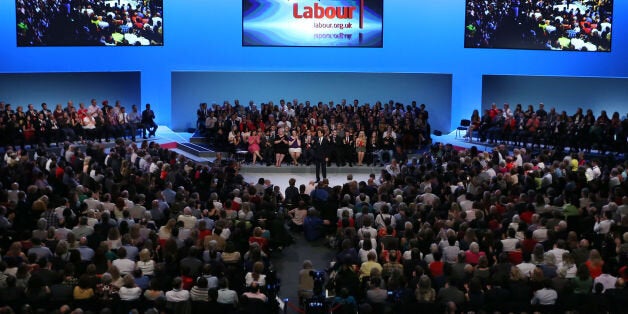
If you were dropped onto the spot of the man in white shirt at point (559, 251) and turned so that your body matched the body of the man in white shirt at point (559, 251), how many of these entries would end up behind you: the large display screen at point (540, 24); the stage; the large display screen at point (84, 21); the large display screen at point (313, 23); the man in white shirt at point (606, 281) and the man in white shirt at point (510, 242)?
1

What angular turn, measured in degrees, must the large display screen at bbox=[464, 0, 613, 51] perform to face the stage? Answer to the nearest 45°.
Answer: approximately 45° to its right

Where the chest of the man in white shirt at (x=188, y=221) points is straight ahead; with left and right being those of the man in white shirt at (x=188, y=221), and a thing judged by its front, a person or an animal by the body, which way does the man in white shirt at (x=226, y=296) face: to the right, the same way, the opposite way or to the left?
the same way

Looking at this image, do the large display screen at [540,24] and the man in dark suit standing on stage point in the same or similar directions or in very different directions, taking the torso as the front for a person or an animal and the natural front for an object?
same or similar directions

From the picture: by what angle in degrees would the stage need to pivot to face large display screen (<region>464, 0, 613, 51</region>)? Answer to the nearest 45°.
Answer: approximately 135° to its left

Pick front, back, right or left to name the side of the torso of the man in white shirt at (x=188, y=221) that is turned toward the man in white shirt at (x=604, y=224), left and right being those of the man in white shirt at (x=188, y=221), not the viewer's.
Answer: right

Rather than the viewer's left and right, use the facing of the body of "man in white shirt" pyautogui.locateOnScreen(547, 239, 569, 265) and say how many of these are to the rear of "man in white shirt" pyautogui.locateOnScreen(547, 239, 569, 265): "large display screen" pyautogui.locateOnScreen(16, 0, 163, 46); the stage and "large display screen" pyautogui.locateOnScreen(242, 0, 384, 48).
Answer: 0

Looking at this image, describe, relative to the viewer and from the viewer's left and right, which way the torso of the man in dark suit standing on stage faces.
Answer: facing the viewer

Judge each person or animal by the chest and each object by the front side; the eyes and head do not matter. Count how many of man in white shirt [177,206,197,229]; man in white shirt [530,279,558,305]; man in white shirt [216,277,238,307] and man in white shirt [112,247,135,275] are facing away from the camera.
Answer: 4

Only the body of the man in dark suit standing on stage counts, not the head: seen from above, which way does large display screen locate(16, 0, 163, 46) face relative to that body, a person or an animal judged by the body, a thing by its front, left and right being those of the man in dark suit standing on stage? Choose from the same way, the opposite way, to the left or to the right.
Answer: the same way

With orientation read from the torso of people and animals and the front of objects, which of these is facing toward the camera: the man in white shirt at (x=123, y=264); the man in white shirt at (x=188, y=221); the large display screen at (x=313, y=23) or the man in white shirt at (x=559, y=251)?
the large display screen

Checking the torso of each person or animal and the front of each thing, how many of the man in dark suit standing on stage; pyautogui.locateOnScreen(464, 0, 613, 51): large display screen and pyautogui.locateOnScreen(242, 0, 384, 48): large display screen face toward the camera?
3

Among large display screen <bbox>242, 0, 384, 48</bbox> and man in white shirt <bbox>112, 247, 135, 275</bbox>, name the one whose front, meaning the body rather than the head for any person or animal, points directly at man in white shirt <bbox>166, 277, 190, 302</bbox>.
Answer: the large display screen

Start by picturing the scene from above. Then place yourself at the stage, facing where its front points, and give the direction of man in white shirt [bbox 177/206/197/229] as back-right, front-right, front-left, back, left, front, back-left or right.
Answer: front

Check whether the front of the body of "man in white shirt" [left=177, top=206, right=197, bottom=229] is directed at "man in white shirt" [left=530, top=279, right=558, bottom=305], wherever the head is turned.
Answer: no

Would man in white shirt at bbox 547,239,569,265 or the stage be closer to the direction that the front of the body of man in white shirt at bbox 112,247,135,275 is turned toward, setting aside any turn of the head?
the stage

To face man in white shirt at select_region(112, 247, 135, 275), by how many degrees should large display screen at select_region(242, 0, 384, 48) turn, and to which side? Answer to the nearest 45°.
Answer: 0° — it already faces them

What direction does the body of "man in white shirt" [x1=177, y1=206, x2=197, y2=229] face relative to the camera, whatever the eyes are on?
away from the camera

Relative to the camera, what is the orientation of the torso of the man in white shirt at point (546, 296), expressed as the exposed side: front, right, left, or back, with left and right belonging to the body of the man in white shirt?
back

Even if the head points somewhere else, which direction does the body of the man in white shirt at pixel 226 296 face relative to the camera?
away from the camera

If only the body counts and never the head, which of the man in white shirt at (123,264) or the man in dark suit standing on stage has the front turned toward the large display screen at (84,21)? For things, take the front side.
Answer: the man in white shirt

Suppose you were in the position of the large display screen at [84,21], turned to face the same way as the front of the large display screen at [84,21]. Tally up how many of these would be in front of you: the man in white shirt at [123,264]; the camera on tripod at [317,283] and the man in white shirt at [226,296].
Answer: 3
